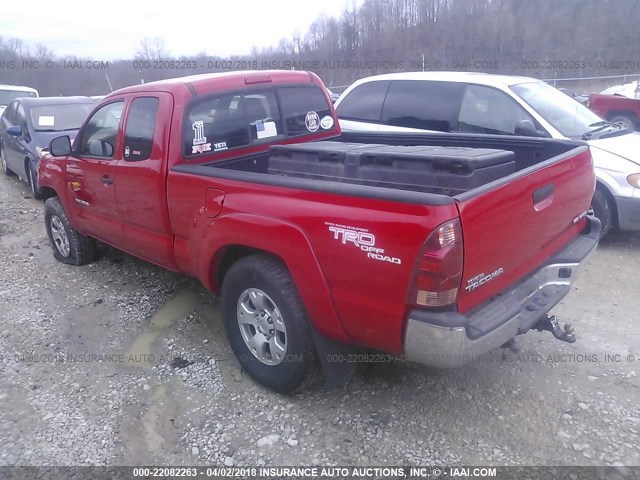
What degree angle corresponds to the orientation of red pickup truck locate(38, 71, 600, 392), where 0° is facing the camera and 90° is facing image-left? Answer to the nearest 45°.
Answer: approximately 135°

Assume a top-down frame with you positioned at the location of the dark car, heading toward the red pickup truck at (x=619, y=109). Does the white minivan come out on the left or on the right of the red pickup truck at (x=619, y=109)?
right

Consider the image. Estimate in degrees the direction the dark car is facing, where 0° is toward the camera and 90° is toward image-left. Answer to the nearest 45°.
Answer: approximately 315°

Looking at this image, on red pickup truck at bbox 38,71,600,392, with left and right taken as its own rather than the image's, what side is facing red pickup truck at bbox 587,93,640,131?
right

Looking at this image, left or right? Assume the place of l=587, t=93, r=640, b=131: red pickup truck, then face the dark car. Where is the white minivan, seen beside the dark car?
left

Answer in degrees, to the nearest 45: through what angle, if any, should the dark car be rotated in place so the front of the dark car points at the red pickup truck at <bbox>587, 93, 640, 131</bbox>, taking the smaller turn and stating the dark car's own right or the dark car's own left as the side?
approximately 45° to the dark car's own left
